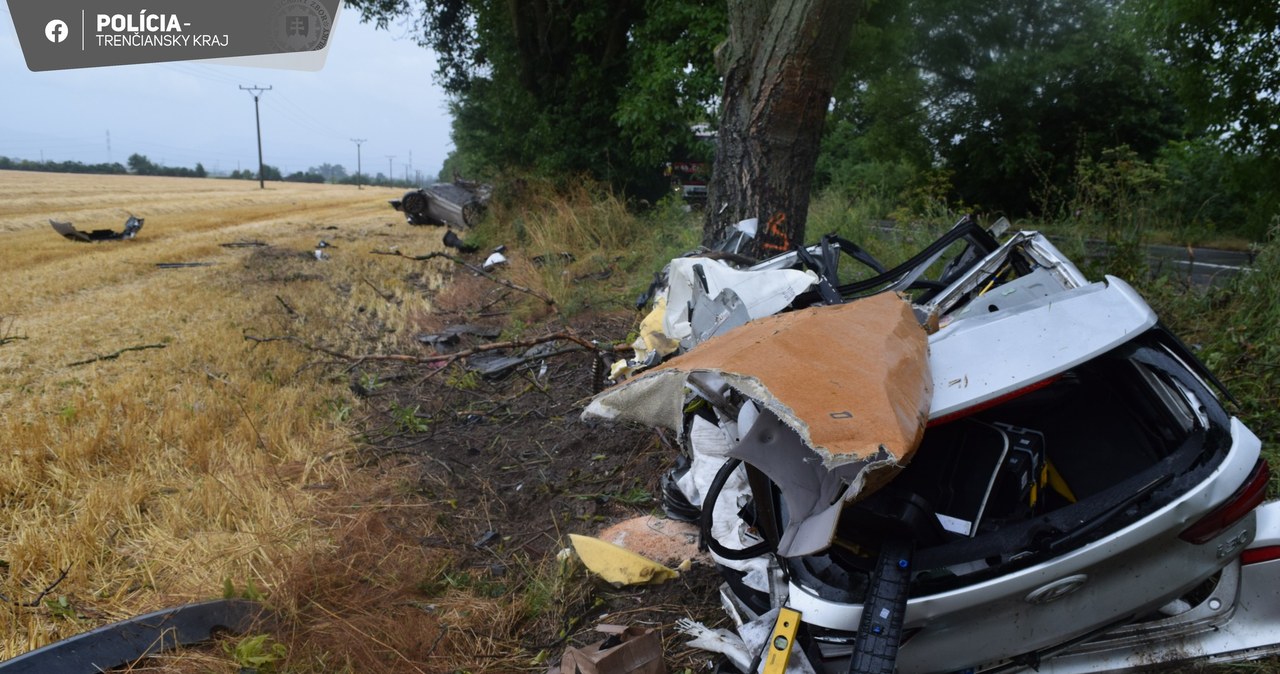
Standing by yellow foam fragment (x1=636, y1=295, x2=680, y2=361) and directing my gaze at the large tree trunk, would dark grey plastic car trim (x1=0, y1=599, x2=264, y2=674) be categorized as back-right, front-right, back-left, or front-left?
back-left

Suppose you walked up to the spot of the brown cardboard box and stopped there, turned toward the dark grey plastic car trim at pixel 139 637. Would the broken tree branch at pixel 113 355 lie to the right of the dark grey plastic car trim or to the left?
right

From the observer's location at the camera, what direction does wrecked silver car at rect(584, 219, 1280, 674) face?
facing away from the viewer and to the left of the viewer
